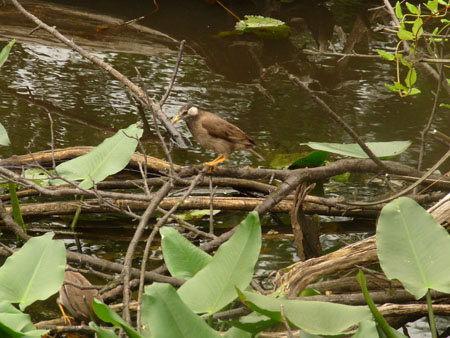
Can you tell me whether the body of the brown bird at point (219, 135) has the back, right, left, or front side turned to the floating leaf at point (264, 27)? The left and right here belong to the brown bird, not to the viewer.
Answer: right

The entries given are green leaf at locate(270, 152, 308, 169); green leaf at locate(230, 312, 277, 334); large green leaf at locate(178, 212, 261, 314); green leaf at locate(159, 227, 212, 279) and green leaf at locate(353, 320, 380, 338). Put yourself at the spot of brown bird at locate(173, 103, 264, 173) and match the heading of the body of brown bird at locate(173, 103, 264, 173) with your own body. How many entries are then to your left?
4

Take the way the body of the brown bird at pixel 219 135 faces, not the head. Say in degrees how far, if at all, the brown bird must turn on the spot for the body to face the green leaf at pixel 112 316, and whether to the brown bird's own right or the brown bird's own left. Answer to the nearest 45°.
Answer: approximately 90° to the brown bird's own left

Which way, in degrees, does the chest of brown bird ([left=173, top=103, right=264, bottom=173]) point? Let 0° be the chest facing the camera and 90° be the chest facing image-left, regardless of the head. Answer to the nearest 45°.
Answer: approximately 90°

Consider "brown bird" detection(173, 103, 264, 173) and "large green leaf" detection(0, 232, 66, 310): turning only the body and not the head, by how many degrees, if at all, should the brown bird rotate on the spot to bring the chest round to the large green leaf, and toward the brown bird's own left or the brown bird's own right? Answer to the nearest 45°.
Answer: approximately 90° to the brown bird's own left

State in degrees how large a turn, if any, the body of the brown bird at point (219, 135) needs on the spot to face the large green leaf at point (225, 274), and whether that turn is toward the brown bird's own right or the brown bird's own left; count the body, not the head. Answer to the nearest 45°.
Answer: approximately 90° to the brown bird's own left

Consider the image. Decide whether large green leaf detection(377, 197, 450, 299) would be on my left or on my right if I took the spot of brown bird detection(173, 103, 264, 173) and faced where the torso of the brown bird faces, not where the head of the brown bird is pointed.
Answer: on my left

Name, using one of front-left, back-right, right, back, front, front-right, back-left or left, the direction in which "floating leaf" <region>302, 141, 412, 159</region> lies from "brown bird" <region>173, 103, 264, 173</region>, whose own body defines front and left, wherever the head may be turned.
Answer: back-left

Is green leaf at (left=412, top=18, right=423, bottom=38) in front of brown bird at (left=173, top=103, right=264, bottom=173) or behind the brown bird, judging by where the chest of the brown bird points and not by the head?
behind

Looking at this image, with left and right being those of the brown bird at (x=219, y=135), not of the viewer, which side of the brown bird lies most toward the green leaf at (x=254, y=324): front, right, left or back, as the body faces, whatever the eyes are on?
left

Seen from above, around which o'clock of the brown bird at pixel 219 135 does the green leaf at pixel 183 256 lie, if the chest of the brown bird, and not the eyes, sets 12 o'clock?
The green leaf is roughly at 9 o'clock from the brown bird.

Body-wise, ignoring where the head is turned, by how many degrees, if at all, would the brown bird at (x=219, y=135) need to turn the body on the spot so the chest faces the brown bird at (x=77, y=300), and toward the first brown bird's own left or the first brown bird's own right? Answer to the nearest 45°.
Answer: approximately 45° to the first brown bird's own left
